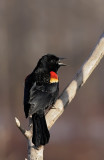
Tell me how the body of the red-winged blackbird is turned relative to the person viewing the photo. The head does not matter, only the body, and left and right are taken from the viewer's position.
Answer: facing away from the viewer and to the right of the viewer
